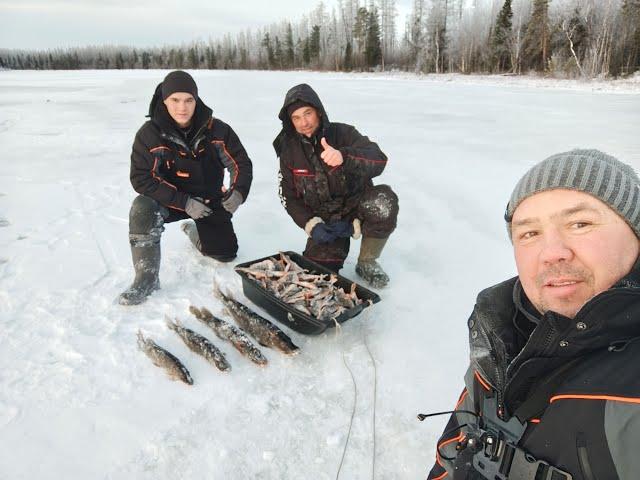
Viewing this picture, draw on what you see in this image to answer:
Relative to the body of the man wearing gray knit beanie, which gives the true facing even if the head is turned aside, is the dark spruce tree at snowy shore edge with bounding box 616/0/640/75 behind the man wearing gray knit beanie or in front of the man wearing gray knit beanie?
behind

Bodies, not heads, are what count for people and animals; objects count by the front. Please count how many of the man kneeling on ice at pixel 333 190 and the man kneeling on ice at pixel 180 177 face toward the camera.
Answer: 2

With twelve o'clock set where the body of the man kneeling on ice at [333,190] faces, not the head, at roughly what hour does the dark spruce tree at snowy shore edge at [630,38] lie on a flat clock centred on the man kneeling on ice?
The dark spruce tree at snowy shore edge is roughly at 7 o'clock from the man kneeling on ice.

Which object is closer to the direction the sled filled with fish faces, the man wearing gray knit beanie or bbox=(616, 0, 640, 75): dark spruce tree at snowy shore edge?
the man wearing gray knit beanie

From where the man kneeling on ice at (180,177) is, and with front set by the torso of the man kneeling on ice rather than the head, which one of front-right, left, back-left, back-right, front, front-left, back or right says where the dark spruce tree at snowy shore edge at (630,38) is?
back-left

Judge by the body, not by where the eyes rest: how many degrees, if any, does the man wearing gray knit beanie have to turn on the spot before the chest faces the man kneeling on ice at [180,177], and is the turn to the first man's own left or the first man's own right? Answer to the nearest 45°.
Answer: approximately 90° to the first man's own right

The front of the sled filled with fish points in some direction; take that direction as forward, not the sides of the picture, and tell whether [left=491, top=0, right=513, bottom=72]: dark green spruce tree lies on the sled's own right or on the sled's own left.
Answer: on the sled's own left
